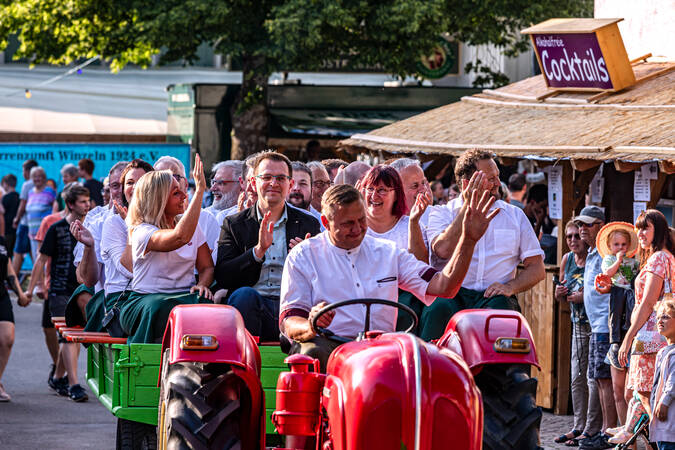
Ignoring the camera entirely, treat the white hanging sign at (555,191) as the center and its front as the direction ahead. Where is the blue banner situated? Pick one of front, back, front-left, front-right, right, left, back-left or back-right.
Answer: right

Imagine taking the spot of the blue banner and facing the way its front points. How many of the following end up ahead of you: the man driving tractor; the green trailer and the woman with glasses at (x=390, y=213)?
3

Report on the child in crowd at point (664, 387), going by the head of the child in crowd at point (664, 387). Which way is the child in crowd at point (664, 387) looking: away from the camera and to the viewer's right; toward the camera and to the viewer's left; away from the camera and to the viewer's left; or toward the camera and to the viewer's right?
toward the camera and to the viewer's left

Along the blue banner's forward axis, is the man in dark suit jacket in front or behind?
in front
